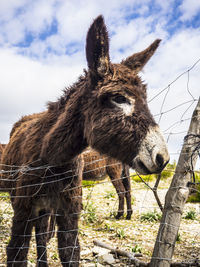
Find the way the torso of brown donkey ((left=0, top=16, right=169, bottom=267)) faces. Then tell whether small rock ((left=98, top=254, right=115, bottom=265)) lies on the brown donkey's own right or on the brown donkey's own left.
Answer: on the brown donkey's own left

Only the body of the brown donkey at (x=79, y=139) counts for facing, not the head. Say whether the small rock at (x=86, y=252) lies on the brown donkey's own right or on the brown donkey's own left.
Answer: on the brown donkey's own left

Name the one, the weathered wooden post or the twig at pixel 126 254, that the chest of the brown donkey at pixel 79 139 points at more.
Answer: the weathered wooden post

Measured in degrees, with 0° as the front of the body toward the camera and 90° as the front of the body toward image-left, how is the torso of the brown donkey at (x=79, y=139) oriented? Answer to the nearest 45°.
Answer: approximately 315°

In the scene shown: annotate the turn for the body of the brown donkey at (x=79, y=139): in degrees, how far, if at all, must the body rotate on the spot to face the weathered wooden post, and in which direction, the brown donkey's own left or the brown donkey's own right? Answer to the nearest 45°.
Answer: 0° — it already faces it

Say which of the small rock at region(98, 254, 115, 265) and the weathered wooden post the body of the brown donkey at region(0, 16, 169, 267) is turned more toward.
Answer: the weathered wooden post

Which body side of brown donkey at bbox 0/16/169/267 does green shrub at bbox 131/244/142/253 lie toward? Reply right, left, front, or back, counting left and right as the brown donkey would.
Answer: left

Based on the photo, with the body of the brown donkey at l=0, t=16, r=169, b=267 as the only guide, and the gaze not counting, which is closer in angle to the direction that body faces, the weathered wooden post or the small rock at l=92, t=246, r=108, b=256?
the weathered wooden post
